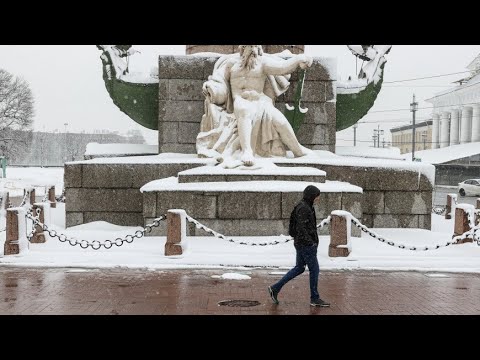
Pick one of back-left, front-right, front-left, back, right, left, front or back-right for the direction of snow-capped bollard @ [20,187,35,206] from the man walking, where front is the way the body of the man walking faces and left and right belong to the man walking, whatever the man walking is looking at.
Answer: back-left

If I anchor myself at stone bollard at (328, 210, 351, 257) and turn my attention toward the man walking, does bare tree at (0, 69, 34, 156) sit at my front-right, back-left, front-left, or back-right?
back-right

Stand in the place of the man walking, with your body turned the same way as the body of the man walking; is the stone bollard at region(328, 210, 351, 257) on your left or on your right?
on your left

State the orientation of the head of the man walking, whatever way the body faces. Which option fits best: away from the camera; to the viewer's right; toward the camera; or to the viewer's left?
to the viewer's right

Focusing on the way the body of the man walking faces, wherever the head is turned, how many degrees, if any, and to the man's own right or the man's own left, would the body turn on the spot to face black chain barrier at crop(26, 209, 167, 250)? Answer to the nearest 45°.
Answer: approximately 135° to the man's own left

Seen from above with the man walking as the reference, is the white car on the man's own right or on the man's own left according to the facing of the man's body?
on the man's own left

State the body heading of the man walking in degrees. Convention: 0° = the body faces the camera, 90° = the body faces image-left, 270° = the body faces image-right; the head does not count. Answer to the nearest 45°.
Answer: approximately 270°

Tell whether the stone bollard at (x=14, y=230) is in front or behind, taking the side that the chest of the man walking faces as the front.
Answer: behind
